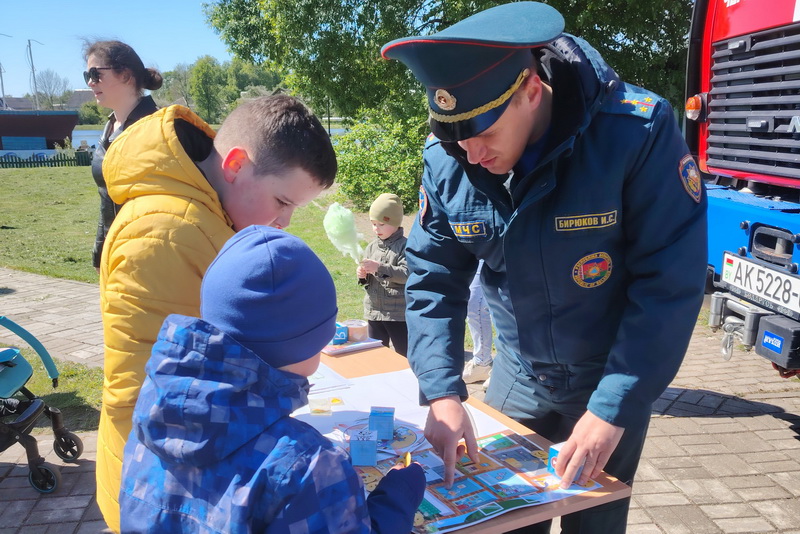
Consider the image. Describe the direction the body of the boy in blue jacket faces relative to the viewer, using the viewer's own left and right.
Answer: facing away from the viewer and to the right of the viewer

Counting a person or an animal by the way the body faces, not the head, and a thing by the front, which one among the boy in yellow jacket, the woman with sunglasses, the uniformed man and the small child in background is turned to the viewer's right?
the boy in yellow jacket

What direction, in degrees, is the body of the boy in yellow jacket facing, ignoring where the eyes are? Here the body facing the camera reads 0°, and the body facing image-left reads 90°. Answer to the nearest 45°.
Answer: approximately 270°

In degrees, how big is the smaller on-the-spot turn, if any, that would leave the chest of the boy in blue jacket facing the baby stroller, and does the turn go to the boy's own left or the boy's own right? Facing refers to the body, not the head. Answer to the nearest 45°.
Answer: approximately 90° to the boy's own left

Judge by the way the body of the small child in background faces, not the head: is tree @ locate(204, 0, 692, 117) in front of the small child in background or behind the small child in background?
behind

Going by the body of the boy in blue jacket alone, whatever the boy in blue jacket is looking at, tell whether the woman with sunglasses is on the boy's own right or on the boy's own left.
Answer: on the boy's own left

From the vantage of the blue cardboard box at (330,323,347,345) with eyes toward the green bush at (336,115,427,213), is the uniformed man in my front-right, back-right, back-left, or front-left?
back-right

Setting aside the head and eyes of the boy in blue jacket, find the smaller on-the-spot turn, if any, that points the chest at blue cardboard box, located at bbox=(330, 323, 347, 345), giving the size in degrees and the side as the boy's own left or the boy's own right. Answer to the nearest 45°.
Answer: approximately 45° to the boy's own left

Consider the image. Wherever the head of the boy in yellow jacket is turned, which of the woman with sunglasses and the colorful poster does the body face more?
the colorful poster

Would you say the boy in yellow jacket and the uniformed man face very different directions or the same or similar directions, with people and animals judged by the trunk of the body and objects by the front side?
very different directions
